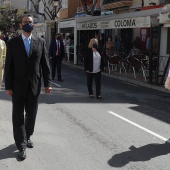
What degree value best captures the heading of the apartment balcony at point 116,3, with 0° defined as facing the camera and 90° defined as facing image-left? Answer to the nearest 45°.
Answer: approximately 45°

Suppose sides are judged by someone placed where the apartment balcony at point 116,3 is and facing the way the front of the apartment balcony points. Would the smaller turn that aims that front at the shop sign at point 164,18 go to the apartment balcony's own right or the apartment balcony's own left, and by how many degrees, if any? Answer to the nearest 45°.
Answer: approximately 45° to the apartment balcony's own left

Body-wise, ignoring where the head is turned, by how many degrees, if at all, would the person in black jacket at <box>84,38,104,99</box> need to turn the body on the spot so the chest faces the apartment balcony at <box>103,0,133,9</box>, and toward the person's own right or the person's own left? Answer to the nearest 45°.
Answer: approximately 135° to the person's own left

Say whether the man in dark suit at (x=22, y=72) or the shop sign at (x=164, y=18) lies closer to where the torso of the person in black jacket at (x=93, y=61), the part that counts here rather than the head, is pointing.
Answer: the man in dark suit

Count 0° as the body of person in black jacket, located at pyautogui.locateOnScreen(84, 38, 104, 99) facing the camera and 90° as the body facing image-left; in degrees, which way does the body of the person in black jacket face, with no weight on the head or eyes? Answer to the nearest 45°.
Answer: approximately 315°

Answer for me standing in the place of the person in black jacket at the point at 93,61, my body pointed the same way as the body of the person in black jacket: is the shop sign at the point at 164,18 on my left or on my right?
on my left

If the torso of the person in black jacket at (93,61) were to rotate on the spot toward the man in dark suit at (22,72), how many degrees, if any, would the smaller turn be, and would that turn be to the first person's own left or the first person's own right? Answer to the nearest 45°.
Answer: approximately 45° to the first person's own right

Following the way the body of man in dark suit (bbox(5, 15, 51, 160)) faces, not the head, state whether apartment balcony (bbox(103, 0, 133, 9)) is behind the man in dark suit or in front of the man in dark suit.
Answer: behind

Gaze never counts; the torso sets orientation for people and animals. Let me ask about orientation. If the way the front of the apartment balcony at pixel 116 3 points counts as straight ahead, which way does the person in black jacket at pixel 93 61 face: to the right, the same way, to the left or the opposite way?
to the left

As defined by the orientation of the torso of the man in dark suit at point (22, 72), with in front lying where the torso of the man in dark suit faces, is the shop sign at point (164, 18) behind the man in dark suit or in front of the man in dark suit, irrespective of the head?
behind

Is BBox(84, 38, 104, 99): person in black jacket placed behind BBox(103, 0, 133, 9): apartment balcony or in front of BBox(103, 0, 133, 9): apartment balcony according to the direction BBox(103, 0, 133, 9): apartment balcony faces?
in front

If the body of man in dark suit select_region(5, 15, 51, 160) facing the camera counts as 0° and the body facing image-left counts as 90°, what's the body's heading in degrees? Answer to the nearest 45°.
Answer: approximately 0°
